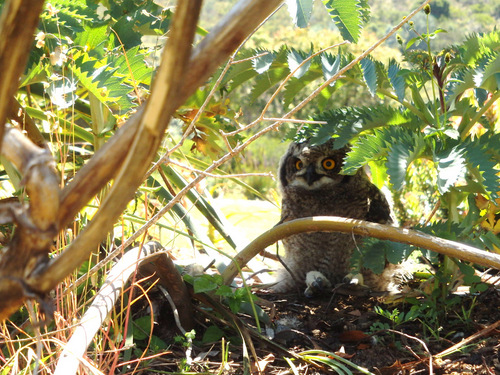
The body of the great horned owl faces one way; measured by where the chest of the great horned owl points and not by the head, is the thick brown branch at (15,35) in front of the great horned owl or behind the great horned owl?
in front

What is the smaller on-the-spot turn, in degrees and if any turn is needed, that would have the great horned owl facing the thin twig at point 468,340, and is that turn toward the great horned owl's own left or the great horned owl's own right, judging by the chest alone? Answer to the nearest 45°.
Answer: approximately 45° to the great horned owl's own left

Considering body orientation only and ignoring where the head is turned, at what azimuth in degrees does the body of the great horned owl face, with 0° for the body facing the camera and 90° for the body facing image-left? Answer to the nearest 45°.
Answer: approximately 45°

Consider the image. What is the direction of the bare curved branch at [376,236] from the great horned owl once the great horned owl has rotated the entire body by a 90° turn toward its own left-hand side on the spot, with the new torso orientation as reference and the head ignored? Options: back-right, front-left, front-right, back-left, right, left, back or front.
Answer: front-right

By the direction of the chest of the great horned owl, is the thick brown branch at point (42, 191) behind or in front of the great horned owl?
in front
